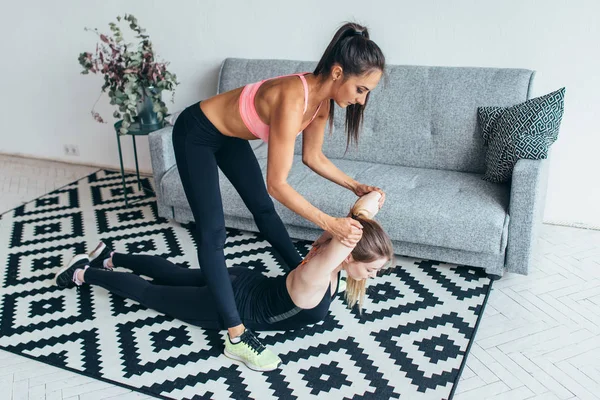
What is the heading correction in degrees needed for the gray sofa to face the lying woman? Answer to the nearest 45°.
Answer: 0° — it already faces them

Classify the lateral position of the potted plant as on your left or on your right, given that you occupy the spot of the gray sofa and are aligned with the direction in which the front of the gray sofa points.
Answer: on your right

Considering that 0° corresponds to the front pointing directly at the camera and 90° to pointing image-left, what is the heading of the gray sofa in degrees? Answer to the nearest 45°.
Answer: approximately 45°

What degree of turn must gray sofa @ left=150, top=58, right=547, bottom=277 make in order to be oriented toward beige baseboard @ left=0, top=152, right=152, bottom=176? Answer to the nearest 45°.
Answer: approximately 90° to its right

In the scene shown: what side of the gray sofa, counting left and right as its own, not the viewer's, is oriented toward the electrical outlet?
right
